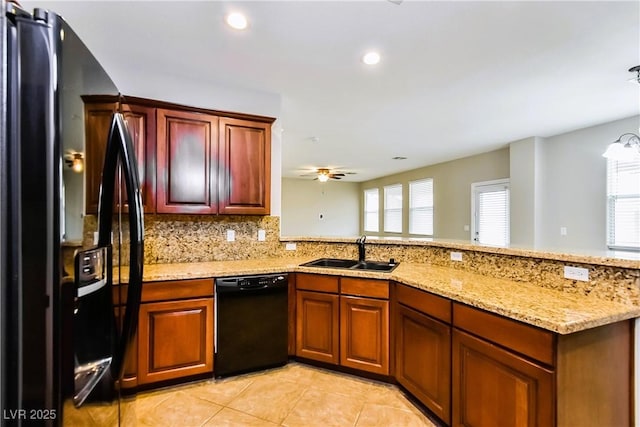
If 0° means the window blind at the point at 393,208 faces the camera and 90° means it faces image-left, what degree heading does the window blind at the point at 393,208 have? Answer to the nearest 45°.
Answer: approximately 45°

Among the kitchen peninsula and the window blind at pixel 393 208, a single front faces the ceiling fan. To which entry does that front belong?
the window blind

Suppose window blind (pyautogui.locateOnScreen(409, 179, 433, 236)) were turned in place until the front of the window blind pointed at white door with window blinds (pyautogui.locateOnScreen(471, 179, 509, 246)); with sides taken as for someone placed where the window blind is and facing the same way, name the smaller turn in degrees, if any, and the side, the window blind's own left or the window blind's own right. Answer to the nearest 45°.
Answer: approximately 90° to the window blind's own left

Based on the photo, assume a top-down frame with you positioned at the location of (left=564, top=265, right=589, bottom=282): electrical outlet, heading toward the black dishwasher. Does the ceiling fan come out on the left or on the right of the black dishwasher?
right

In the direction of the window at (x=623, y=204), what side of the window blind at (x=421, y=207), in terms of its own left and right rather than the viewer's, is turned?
left

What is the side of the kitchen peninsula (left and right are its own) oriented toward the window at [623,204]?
back

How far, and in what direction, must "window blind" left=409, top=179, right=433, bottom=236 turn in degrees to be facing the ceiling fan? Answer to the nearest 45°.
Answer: approximately 45° to its right

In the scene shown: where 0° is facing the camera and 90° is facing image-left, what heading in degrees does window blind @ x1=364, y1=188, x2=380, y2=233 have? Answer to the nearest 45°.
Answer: approximately 45°

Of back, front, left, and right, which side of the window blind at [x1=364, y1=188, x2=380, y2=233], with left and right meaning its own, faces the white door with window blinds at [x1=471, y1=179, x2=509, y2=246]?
left

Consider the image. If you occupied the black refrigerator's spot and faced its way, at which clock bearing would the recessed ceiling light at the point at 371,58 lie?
The recessed ceiling light is roughly at 10 o'clock from the black refrigerator.

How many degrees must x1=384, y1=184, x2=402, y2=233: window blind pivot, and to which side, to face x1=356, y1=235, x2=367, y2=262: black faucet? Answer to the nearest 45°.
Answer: approximately 45° to its left
